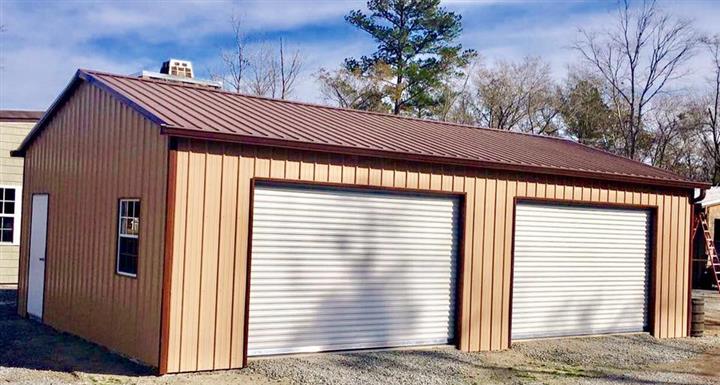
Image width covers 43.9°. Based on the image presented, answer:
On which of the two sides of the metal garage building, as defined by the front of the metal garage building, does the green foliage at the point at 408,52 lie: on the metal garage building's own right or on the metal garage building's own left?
on the metal garage building's own left

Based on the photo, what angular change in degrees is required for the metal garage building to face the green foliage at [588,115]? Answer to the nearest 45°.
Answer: approximately 135° to its left

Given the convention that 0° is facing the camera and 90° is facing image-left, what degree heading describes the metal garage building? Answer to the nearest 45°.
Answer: approximately 315°

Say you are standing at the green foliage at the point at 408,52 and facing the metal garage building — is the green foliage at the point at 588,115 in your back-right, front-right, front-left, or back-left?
back-left
